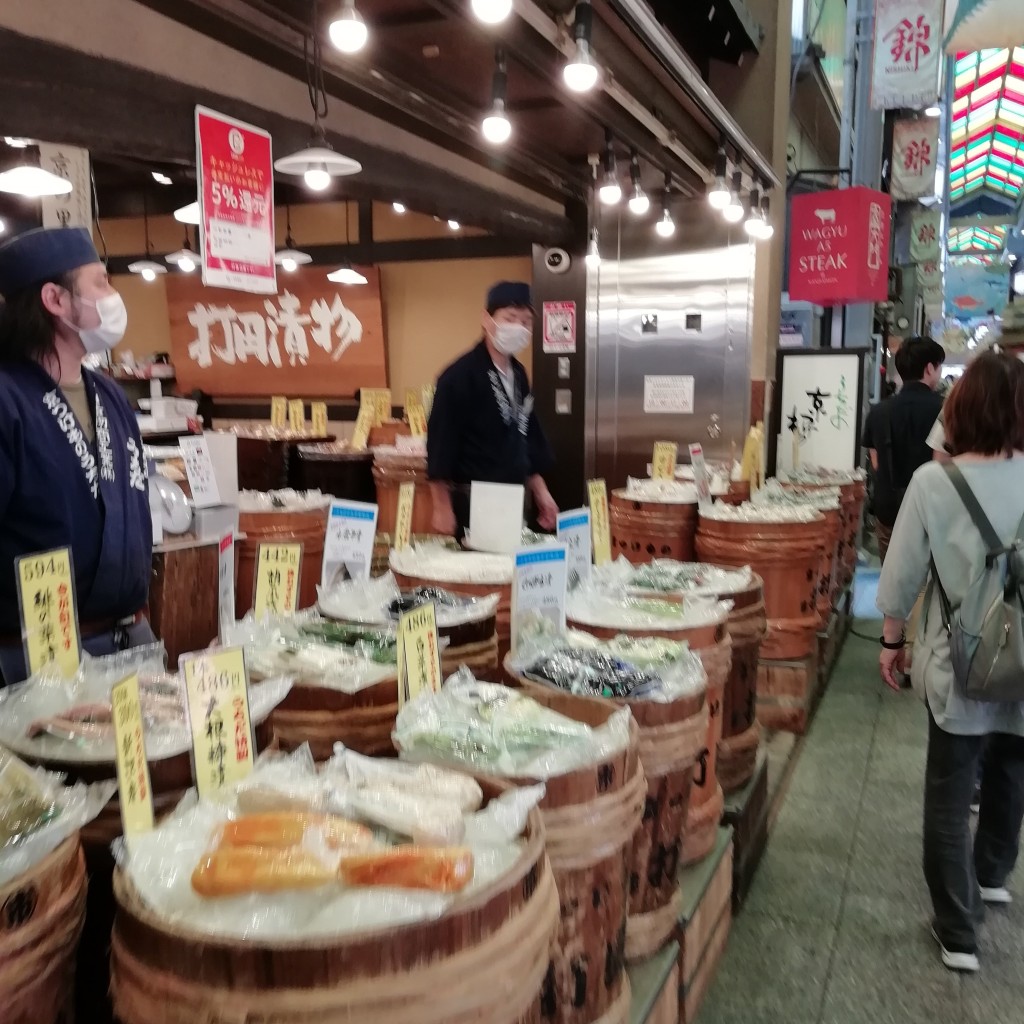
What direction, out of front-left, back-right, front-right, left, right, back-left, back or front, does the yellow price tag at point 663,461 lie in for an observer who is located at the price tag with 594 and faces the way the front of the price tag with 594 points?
back-left

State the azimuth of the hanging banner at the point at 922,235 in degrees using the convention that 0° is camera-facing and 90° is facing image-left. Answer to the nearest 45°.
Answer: approximately 0°

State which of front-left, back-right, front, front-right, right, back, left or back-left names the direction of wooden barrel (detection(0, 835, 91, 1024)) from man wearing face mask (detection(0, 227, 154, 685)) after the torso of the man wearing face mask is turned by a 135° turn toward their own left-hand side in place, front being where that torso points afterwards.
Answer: back

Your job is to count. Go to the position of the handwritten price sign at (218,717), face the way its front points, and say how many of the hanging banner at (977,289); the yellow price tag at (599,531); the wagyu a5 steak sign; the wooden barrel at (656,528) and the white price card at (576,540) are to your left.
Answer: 5

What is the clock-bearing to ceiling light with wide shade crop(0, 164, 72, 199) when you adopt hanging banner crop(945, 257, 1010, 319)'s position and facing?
The ceiling light with wide shade is roughly at 12 o'clock from the hanging banner.

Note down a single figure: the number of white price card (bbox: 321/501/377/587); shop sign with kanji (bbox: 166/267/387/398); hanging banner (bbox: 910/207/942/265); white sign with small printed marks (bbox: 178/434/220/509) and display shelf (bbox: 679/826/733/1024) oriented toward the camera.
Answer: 4

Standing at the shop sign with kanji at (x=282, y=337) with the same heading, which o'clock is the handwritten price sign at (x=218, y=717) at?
The handwritten price sign is roughly at 12 o'clock from the shop sign with kanji.

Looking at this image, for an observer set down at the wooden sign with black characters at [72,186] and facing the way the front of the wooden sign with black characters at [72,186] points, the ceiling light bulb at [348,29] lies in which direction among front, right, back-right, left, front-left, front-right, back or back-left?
front-left

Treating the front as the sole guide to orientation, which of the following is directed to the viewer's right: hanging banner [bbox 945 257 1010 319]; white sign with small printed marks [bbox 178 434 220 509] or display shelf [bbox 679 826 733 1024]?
the display shelf

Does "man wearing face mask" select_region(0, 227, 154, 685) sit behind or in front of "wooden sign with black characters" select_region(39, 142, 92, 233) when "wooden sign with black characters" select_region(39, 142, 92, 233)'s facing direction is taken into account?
in front

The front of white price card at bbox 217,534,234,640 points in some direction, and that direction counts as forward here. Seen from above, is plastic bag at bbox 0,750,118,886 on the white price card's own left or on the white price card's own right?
on the white price card's own right

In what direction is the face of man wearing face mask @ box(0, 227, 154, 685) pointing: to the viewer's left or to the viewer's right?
to the viewer's right

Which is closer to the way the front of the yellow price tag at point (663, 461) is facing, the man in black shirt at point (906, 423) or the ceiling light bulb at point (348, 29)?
the ceiling light bulb

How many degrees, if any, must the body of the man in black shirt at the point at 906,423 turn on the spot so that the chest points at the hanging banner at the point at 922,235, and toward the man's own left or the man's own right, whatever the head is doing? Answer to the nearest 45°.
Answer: approximately 45° to the man's own left

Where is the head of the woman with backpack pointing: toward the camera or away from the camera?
away from the camera
